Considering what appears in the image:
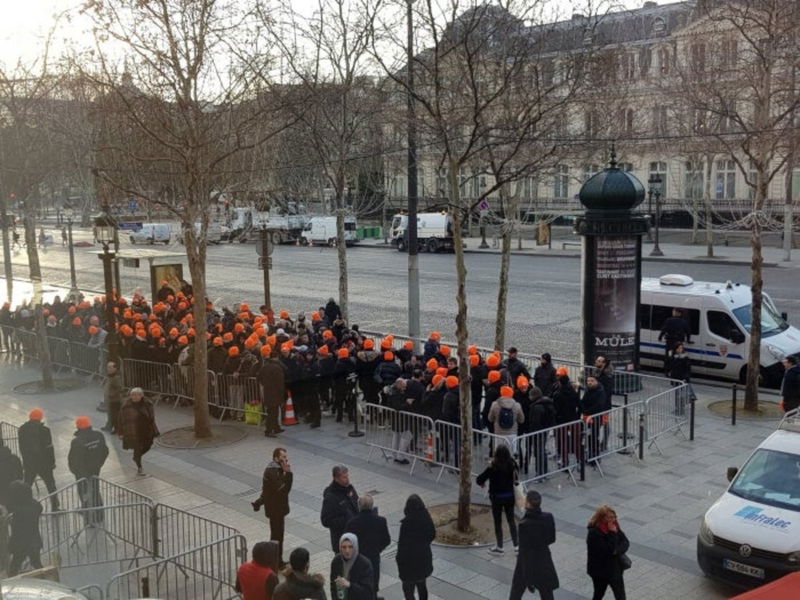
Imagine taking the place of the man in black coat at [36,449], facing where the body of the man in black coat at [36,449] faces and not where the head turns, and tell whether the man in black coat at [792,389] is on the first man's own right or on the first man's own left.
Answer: on the first man's own right

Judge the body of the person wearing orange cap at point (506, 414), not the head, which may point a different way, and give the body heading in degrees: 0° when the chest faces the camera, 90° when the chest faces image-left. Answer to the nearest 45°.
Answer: approximately 180°

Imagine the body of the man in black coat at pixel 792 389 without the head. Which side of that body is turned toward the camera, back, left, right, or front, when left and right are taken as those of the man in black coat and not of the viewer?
left

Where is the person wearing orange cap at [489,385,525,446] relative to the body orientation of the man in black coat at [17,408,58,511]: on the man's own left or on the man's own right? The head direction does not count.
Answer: on the man's own right

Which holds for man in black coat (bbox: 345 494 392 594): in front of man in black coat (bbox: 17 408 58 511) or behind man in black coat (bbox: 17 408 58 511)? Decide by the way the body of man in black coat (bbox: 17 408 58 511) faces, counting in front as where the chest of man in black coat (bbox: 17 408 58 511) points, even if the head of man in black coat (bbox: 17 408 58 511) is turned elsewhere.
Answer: behind

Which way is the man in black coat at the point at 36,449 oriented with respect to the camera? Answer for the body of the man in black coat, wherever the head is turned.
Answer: away from the camera

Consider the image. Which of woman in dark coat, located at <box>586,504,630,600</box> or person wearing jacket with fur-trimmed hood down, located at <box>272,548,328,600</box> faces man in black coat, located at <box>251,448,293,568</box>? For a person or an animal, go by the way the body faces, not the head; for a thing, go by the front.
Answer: the person wearing jacket with fur-trimmed hood down

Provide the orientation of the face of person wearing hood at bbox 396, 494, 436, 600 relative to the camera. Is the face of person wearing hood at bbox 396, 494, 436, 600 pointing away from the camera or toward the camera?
away from the camera

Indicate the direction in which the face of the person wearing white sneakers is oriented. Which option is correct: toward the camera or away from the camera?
away from the camera

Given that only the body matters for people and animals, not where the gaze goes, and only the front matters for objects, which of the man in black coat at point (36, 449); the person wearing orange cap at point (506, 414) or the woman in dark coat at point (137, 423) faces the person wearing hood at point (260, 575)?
the woman in dark coat

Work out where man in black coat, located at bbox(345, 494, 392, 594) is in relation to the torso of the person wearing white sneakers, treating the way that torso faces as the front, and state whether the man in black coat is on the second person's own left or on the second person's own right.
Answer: on the second person's own left

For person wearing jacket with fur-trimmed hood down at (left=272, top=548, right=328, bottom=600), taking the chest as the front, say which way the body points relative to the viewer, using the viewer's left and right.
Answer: facing away from the viewer

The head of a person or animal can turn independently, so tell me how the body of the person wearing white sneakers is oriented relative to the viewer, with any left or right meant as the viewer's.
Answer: facing away from the viewer and to the left of the viewer

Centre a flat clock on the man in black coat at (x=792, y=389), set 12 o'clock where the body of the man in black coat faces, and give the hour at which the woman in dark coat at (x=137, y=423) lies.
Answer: The woman in dark coat is roughly at 11 o'clock from the man in black coat.
